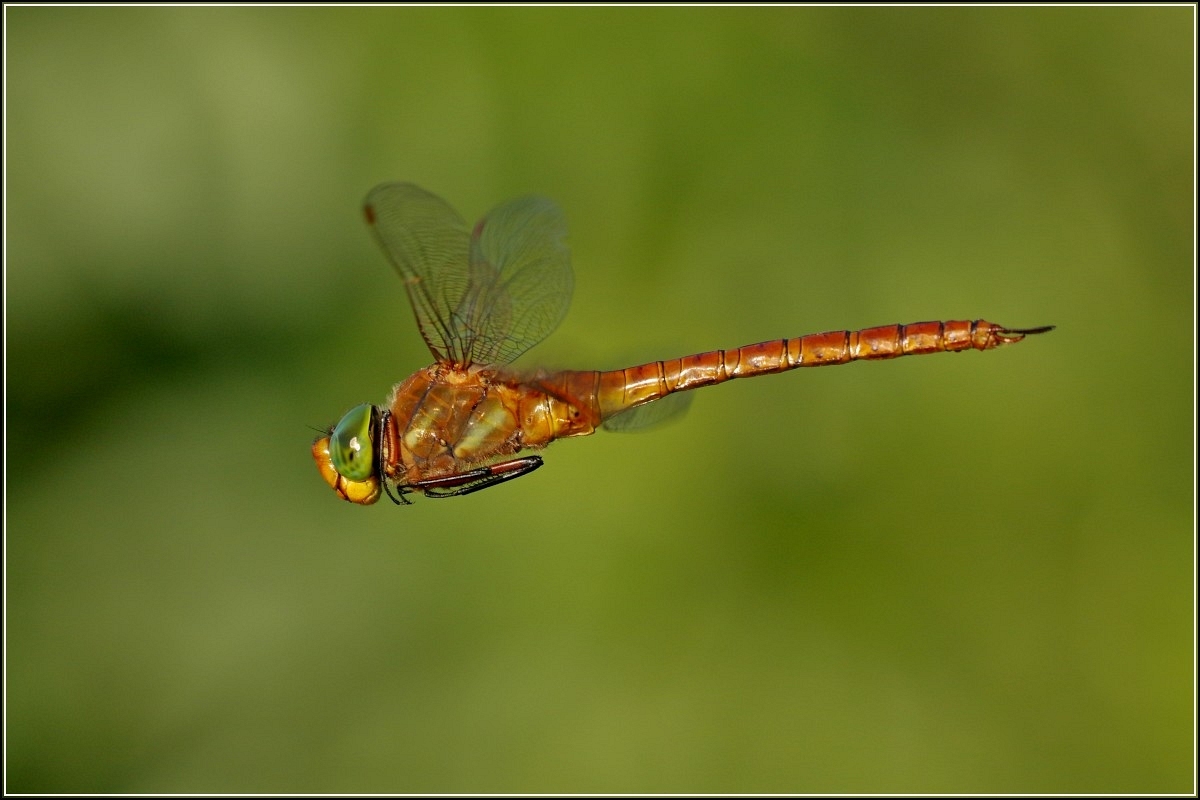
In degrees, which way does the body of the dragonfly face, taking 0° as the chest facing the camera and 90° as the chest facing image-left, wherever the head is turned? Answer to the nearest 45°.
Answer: approximately 90°
